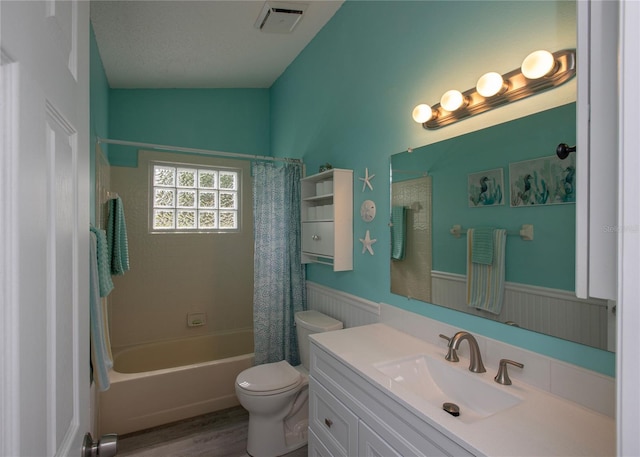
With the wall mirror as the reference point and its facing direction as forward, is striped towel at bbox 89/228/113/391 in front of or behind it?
in front

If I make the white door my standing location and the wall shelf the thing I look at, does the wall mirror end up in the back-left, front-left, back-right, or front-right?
front-right

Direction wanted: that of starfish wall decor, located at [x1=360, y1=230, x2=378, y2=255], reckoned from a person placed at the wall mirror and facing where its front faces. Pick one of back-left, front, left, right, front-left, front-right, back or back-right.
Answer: right

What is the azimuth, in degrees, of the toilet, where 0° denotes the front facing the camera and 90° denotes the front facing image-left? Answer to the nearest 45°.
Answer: approximately 45°

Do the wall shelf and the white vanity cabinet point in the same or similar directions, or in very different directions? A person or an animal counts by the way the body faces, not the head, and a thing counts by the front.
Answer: same or similar directions

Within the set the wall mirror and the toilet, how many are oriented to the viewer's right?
0

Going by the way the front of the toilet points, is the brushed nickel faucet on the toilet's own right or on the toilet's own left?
on the toilet's own left

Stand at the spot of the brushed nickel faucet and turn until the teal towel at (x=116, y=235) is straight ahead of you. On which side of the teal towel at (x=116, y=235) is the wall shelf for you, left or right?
right

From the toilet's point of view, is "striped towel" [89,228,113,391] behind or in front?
in front

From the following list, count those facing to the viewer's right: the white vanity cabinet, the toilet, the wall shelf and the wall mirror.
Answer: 0

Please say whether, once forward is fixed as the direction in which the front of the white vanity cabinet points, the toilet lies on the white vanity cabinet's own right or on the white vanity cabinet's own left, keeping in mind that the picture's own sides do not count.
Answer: on the white vanity cabinet's own right

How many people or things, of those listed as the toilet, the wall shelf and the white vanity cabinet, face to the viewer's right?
0

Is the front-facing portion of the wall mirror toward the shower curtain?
no

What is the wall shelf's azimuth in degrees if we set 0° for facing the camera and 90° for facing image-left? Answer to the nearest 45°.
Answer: approximately 45°

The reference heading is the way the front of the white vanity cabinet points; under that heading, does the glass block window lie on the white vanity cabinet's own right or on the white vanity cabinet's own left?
on the white vanity cabinet's own right

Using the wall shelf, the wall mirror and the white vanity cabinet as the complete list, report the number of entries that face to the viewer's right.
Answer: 0

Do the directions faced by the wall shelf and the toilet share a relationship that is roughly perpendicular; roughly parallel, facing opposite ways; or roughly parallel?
roughly parallel

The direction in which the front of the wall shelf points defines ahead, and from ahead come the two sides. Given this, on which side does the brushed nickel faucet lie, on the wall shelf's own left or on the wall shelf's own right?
on the wall shelf's own left

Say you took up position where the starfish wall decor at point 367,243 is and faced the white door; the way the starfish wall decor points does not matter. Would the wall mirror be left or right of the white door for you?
left

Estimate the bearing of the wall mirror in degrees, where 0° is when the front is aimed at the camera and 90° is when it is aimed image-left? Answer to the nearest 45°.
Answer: approximately 45°

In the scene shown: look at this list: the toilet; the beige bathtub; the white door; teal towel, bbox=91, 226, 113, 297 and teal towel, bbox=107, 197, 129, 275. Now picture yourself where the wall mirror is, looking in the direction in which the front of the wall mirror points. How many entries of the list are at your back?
0

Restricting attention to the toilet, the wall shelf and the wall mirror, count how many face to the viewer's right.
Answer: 0
